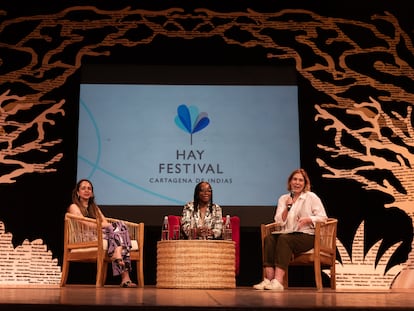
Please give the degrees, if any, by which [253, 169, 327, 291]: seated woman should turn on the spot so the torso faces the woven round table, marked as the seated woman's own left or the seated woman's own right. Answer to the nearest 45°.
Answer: approximately 45° to the seated woman's own right

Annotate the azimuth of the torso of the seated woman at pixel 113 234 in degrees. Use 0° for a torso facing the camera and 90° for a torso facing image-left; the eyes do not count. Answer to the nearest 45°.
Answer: approximately 315°

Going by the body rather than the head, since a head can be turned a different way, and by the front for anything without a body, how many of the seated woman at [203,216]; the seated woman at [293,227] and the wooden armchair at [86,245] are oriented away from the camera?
0

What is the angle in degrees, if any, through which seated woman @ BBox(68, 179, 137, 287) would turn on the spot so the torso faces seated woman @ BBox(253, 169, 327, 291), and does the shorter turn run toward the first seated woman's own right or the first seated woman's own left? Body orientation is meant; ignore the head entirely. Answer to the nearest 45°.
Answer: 0° — they already face them

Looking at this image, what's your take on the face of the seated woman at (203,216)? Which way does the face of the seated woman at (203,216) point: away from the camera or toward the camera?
toward the camera

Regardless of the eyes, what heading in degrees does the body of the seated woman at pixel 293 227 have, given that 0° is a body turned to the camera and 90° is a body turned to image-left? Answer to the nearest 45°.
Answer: approximately 45°

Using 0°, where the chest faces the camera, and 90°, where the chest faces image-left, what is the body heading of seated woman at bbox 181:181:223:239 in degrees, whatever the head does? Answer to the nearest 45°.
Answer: approximately 0°

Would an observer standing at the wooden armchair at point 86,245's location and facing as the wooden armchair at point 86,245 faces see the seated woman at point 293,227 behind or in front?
in front

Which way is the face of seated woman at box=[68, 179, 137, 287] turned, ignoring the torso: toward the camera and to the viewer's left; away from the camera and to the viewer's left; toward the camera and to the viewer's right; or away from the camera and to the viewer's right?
toward the camera and to the viewer's right

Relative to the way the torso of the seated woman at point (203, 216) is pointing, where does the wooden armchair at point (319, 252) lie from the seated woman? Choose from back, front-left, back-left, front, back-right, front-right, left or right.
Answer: left
